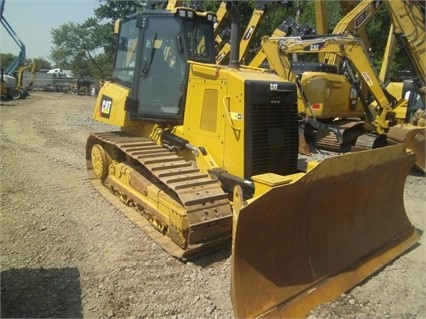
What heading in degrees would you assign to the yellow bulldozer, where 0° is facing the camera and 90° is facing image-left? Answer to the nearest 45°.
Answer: approximately 315°
